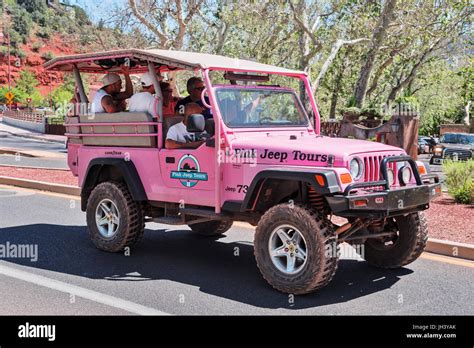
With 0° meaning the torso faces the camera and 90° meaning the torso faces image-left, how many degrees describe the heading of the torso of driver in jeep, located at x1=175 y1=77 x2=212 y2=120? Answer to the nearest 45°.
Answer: approximately 315°

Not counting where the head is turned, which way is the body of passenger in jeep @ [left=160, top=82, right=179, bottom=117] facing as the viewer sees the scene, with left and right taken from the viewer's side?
facing to the right of the viewer

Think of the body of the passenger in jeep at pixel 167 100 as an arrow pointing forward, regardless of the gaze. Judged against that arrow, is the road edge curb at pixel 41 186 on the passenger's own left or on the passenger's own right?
on the passenger's own left

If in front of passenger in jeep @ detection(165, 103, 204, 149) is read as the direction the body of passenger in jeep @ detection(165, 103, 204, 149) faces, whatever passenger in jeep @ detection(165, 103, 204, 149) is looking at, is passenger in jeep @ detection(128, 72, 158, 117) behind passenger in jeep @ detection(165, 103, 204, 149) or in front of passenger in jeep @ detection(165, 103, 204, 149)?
behind

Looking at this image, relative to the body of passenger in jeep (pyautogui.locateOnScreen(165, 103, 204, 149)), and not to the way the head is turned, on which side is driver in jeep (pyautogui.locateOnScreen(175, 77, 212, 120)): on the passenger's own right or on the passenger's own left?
on the passenger's own left

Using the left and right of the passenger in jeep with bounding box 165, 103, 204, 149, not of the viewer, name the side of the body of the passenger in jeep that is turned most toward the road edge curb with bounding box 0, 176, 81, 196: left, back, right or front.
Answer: back

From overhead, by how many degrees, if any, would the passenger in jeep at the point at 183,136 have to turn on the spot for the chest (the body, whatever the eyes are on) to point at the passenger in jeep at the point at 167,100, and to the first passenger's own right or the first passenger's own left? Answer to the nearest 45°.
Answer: approximately 135° to the first passenger's own left

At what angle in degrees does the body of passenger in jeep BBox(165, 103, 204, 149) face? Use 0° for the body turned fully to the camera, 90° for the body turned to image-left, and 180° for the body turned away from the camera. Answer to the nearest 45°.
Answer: approximately 315°

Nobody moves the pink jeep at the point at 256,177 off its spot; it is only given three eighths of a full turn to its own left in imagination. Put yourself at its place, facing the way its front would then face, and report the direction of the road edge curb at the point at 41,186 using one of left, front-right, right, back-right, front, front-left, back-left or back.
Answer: front-left

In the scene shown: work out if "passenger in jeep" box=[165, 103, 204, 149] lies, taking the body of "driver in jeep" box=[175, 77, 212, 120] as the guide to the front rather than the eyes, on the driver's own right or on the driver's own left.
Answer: on the driver's own right
